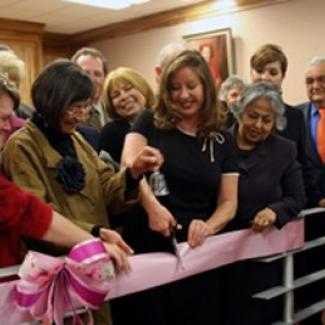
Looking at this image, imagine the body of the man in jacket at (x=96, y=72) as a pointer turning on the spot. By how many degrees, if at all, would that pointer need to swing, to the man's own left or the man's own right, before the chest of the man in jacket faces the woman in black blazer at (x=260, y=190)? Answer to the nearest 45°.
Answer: approximately 45° to the man's own left

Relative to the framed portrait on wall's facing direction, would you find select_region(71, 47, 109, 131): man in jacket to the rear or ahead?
ahead

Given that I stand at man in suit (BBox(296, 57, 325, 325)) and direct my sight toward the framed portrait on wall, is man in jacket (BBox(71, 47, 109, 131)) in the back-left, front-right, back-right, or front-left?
front-left

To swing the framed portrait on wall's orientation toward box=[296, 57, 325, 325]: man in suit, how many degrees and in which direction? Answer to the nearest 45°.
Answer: approximately 45° to its left

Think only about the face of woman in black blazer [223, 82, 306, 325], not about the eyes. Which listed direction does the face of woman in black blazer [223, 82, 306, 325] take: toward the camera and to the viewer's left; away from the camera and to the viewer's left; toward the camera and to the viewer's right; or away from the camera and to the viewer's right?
toward the camera and to the viewer's left

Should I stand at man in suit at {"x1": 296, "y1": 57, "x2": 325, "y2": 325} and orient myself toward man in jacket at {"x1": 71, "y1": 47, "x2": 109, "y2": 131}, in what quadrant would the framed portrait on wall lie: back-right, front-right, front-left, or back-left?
front-right

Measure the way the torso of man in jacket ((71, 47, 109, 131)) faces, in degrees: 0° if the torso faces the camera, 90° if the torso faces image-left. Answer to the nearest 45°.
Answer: approximately 0°

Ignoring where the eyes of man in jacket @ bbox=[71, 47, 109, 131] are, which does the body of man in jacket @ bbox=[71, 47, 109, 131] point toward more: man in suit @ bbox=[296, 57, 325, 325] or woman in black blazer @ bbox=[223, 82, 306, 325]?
the woman in black blazer

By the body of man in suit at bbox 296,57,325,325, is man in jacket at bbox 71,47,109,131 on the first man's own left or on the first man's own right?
on the first man's own right

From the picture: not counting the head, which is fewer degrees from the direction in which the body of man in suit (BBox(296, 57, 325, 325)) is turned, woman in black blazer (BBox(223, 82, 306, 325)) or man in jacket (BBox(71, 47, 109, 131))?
the woman in black blazer

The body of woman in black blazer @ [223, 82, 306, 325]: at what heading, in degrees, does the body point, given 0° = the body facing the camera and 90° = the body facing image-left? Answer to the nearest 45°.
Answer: approximately 45°

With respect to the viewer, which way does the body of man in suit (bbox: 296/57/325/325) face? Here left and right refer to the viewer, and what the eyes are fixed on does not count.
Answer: facing the viewer

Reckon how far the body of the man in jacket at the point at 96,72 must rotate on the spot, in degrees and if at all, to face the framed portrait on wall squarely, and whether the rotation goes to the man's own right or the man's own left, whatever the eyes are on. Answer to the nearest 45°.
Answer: approximately 135° to the man's own left
